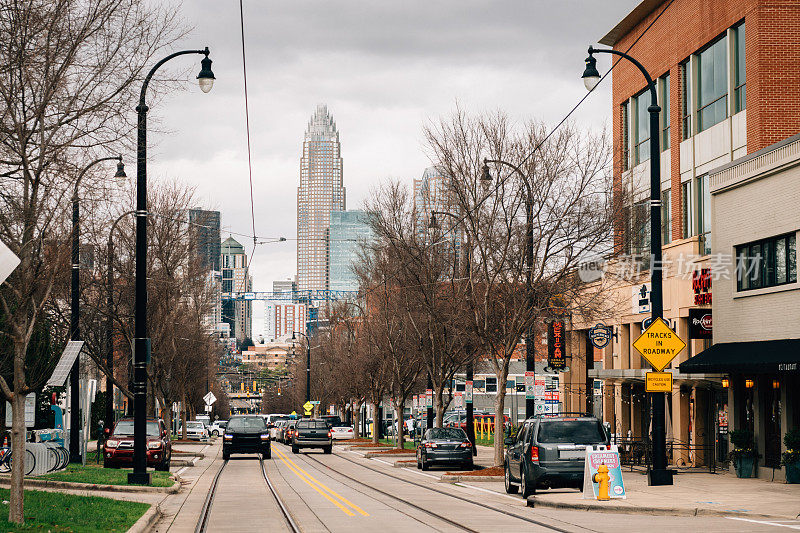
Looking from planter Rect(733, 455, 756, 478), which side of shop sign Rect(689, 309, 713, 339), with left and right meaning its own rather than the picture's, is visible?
front

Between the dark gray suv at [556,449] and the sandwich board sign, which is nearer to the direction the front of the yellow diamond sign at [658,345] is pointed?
the sandwich board sign

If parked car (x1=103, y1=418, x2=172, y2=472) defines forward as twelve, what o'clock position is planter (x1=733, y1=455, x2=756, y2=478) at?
The planter is roughly at 10 o'clock from the parked car.

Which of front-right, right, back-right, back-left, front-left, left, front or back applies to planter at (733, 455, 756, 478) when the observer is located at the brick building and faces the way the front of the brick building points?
front-left

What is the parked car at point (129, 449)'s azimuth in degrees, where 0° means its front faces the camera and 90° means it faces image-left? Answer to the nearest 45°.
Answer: approximately 0°

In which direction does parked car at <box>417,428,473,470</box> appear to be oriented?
away from the camera

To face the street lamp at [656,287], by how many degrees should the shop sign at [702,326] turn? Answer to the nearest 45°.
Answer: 0° — it already faces it

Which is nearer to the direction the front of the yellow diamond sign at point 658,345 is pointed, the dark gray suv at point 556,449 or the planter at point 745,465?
the dark gray suv

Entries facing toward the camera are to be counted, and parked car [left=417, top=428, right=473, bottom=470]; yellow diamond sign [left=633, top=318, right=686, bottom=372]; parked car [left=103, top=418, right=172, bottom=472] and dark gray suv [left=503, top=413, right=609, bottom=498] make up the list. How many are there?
2

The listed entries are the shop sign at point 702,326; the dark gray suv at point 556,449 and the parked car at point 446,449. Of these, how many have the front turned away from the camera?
2
